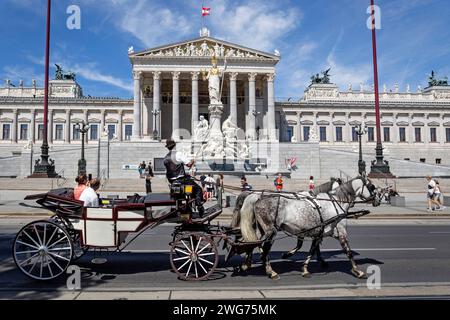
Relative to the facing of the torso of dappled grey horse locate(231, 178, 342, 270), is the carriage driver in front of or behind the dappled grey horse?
behind

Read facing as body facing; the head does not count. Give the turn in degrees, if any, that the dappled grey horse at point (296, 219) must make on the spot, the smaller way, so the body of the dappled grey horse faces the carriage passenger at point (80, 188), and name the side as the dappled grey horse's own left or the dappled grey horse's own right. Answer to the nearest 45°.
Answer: approximately 180°

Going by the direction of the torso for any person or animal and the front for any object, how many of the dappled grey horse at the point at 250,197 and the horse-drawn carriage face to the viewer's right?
2

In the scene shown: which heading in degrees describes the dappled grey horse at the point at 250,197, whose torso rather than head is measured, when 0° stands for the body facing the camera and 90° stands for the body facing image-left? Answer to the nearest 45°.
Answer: approximately 270°

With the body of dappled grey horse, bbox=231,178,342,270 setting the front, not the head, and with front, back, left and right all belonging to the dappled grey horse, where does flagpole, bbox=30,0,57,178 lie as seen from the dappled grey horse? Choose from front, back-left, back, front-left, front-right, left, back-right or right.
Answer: back-left

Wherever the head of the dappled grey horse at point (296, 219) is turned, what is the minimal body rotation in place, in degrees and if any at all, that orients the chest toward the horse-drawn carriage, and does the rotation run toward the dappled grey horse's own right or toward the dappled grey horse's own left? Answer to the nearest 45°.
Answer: approximately 180°

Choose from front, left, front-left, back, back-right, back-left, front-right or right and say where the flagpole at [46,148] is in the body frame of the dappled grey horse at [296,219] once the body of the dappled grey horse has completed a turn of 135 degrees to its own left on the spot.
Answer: front

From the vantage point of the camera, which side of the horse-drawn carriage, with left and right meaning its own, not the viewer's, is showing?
right

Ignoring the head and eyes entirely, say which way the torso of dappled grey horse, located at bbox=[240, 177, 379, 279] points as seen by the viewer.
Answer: to the viewer's right
